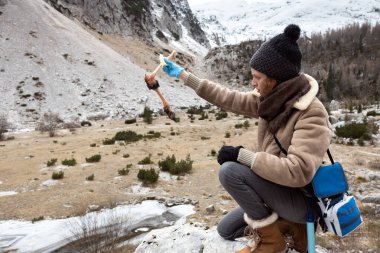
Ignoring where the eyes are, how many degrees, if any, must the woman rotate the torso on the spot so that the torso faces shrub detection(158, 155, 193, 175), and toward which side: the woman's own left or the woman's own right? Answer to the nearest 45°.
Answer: approximately 90° to the woman's own right

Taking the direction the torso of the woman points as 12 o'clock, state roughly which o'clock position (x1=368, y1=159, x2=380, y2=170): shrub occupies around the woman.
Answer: The shrub is roughly at 4 o'clock from the woman.

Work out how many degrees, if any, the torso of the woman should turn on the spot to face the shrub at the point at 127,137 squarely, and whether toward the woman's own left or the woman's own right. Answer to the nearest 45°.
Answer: approximately 45° to the woman's own right

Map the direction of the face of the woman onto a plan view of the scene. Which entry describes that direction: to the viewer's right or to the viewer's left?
to the viewer's left

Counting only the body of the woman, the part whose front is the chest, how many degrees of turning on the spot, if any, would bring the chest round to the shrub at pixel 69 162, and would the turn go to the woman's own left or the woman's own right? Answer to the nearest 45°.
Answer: approximately 45° to the woman's own right

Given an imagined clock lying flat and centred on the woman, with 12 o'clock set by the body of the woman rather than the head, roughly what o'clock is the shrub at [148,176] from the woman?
The shrub is roughly at 2 o'clock from the woman.

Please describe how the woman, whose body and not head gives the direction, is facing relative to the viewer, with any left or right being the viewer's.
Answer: facing to the left of the viewer

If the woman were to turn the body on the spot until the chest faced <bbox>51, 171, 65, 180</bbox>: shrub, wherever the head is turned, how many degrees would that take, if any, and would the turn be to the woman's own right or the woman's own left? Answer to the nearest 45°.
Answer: approximately 45° to the woman's own right

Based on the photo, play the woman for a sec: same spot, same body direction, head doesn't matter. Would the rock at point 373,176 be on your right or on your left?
on your right

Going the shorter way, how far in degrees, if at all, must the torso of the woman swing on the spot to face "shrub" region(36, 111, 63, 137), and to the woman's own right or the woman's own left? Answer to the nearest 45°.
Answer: approximately 45° to the woman's own right
